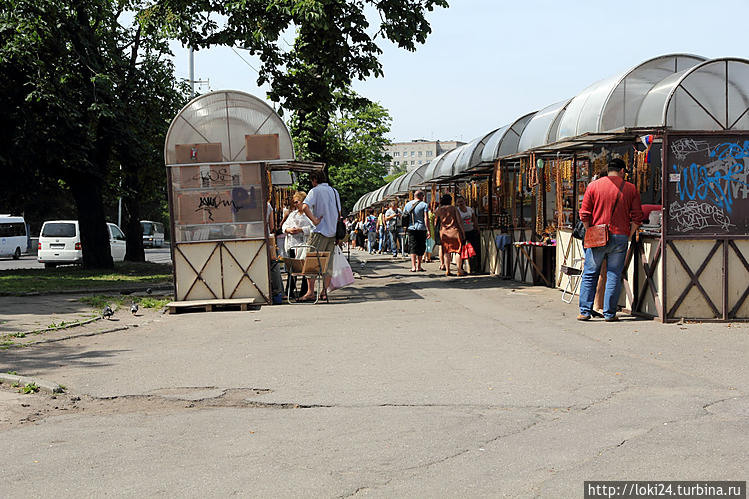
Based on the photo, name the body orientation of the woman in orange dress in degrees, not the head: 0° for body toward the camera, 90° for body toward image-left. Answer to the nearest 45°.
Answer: approximately 180°

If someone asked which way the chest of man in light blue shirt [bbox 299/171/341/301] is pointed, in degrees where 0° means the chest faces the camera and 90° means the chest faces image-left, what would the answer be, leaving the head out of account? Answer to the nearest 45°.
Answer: approximately 135°

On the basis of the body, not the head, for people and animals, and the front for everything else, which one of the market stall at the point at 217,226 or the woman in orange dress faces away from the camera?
the woman in orange dress

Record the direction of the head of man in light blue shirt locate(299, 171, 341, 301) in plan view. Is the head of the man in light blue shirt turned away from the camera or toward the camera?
away from the camera
